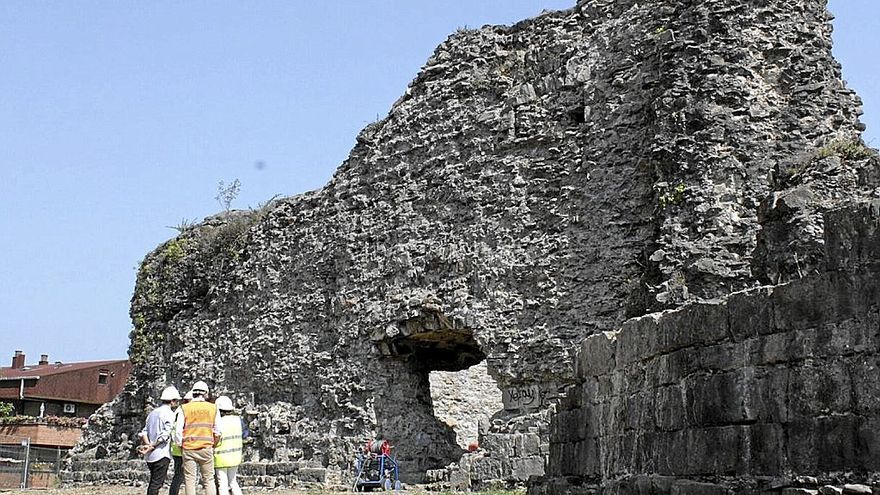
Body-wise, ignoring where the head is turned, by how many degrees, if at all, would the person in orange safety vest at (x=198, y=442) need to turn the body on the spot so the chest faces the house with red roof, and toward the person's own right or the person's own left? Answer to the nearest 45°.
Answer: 0° — they already face it

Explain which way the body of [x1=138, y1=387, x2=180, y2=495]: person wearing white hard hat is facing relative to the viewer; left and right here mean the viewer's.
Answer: facing away from the viewer and to the right of the viewer

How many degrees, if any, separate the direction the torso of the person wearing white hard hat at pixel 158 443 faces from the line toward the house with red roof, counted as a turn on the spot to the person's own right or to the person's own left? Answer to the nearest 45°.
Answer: approximately 45° to the person's own left

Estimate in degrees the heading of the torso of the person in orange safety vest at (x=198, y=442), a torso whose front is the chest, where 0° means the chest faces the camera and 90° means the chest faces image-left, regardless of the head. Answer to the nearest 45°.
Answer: approximately 180°

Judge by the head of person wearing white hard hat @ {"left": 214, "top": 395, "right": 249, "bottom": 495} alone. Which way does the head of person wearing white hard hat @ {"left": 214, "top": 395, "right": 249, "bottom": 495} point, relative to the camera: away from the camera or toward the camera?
away from the camera
